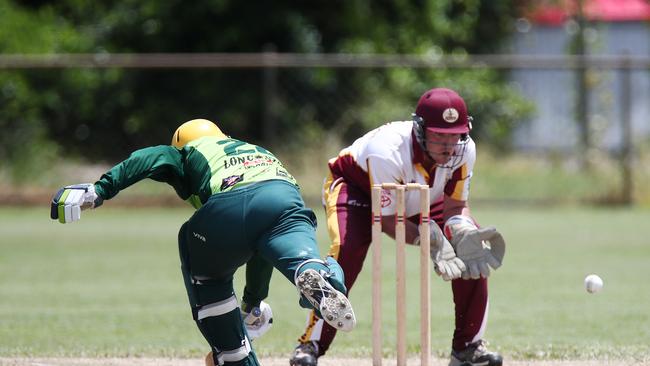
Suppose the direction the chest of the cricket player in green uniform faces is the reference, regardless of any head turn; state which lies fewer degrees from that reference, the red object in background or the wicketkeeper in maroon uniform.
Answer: the red object in background

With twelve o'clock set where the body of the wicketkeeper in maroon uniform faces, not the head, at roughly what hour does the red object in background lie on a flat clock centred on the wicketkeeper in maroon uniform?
The red object in background is roughly at 8 o'clock from the wicketkeeper in maroon uniform.

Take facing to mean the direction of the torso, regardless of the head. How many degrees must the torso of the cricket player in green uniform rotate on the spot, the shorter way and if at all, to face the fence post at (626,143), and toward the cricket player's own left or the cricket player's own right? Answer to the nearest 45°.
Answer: approximately 90° to the cricket player's own right

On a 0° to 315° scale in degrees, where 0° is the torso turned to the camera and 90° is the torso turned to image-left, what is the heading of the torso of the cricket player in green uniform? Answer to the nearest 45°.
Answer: approximately 135°

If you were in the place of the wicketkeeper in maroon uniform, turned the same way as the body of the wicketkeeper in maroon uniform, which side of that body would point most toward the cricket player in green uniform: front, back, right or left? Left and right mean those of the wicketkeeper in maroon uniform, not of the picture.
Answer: right

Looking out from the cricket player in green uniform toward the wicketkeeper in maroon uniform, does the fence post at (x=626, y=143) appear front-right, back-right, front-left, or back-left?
front-left

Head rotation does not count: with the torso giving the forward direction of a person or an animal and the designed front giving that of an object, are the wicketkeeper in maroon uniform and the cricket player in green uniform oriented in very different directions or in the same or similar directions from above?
very different directions

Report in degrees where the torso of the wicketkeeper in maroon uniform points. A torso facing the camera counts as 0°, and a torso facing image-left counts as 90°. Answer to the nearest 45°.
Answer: approximately 315°
